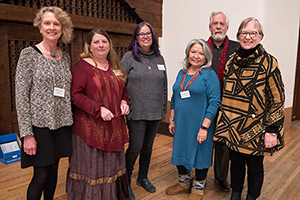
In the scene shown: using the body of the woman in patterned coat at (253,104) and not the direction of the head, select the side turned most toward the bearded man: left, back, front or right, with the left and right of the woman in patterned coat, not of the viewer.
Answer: right

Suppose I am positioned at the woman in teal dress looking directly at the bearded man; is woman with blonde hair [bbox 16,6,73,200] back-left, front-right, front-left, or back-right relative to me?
back-left

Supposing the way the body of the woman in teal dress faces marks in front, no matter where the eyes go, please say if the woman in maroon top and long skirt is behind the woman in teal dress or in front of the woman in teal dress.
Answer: in front

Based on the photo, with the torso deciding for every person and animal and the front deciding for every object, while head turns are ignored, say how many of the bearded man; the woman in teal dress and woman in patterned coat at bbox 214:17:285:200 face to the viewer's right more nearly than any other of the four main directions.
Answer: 0

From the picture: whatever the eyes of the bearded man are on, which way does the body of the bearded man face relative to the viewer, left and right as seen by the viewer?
facing the viewer

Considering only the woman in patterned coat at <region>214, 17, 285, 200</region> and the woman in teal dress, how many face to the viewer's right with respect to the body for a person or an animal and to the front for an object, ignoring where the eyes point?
0

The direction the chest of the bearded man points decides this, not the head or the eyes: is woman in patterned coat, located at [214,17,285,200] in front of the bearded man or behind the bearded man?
in front

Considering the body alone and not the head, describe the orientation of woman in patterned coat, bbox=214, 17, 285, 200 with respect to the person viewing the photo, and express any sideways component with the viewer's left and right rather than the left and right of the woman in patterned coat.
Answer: facing the viewer and to the left of the viewer

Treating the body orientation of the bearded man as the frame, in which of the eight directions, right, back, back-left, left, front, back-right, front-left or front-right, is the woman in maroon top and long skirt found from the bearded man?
front-right

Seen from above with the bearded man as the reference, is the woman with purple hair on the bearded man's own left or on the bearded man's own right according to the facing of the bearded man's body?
on the bearded man's own right
